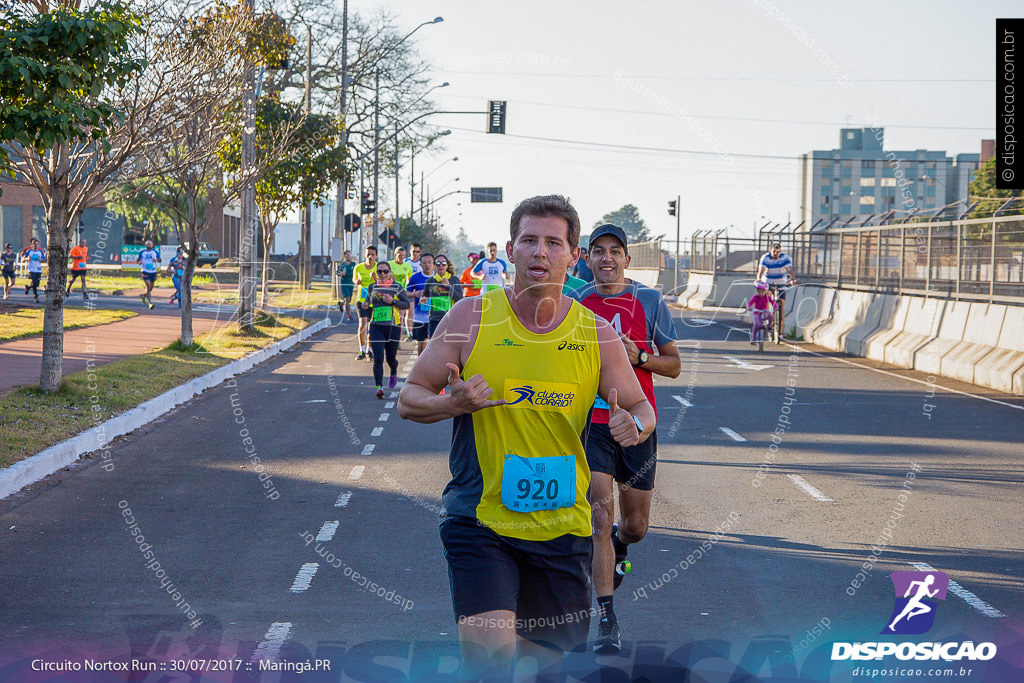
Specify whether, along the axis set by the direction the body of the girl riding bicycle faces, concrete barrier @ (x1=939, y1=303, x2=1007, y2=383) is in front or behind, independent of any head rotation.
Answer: in front

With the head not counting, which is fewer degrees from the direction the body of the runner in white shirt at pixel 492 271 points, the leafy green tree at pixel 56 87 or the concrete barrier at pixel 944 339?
the leafy green tree

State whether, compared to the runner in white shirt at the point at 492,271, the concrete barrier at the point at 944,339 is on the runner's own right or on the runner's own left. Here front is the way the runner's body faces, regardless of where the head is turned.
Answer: on the runner's own left

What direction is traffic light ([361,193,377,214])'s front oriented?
toward the camera

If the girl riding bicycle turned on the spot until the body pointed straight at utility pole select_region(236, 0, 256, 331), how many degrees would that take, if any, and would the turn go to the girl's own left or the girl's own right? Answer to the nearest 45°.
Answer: approximately 90° to the girl's own right

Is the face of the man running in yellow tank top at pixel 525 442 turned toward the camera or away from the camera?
toward the camera

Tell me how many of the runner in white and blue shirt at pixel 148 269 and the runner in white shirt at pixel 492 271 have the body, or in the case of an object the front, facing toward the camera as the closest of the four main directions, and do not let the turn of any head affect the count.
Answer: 2

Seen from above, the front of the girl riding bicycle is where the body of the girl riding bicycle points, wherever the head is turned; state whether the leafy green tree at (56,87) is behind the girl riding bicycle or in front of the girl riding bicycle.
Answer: in front

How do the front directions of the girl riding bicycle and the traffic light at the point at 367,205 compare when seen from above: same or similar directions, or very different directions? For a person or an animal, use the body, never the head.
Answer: same or similar directions

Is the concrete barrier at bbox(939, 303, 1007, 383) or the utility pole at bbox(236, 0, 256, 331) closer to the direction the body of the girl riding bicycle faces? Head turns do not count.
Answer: the concrete barrier

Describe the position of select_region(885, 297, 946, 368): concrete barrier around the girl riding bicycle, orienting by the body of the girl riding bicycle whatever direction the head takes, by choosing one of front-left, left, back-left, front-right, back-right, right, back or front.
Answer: front-left

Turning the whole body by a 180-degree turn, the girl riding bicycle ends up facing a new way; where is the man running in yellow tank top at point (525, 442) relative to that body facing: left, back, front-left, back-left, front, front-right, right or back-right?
back

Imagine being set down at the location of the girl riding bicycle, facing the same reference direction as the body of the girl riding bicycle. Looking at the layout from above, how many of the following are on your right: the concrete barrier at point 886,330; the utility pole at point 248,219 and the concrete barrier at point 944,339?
1

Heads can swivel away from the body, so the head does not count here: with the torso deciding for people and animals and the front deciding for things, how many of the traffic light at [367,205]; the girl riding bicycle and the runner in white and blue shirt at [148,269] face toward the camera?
3

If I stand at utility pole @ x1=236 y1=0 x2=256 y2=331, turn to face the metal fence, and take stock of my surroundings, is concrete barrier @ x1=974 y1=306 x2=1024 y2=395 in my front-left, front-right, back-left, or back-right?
front-right

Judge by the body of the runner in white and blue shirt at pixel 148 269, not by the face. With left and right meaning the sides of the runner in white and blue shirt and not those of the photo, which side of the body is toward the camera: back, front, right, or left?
front

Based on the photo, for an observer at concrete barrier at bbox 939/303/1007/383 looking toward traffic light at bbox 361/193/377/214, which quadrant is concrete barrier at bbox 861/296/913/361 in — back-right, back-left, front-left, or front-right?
front-right
